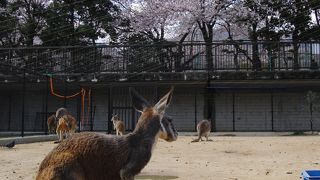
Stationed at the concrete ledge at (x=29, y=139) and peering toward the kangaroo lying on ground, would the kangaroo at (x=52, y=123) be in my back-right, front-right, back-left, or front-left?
back-left

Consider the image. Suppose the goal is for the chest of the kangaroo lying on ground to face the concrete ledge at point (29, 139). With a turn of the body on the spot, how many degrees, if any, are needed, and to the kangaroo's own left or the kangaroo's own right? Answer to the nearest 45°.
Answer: approximately 90° to the kangaroo's own left

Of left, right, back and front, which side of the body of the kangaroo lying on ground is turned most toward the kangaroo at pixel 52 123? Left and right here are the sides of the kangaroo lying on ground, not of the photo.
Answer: left

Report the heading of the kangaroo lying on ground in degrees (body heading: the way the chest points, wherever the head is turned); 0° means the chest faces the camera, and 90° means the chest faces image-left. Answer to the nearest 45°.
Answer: approximately 270°

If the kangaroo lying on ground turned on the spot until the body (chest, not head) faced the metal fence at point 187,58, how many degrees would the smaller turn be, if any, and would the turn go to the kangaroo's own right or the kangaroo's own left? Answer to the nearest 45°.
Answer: approximately 90° to the kangaroo's own left
